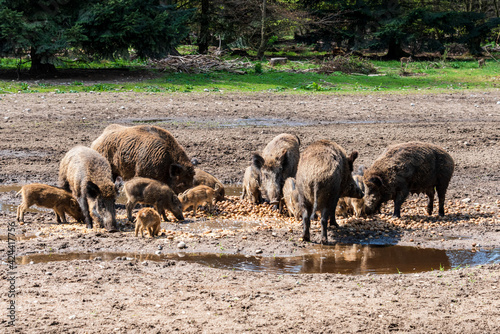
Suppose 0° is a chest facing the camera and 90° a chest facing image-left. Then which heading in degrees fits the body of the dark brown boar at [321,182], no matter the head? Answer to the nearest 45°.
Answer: approximately 225°

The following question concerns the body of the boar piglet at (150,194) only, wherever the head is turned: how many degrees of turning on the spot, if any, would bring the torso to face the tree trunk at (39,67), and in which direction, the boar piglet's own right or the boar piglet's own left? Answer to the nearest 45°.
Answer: approximately 90° to the boar piglet's own left

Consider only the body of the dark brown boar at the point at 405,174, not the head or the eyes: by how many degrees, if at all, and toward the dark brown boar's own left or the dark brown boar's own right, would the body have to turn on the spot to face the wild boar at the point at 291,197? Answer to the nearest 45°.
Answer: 0° — it already faces it

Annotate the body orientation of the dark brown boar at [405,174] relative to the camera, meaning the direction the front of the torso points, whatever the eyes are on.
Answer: to the viewer's left

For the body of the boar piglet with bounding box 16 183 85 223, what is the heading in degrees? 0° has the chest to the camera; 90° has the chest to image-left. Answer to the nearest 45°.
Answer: approximately 270°

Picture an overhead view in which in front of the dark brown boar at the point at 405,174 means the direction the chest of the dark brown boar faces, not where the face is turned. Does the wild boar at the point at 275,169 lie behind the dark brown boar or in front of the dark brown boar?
in front

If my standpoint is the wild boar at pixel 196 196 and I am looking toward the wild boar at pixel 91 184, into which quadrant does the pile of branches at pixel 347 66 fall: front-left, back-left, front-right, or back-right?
back-right

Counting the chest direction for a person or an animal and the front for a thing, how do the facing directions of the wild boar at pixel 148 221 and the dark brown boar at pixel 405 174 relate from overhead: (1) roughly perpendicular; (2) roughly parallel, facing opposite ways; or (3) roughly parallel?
roughly perpendicular
